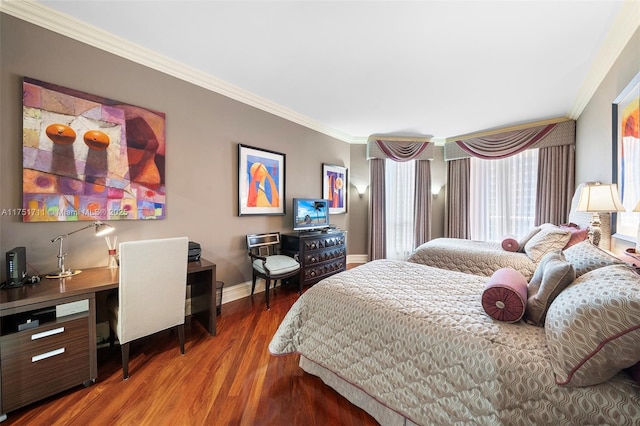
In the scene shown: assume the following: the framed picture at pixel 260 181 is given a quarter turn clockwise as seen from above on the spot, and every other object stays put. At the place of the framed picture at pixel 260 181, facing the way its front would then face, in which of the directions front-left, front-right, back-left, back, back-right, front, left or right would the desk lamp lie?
front

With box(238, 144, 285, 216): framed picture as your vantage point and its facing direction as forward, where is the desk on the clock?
The desk is roughly at 3 o'clock from the framed picture.

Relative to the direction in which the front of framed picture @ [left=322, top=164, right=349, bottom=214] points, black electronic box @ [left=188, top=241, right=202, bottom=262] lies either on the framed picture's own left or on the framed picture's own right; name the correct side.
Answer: on the framed picture's own right

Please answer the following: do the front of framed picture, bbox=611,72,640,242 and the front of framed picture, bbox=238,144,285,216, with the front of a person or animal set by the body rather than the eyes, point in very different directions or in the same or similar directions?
very different directions

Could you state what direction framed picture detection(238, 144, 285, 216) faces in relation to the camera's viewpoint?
facing the viewer and to the right of the viewer

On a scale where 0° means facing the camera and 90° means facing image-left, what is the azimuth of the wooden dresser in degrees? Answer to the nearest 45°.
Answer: approximately 315°

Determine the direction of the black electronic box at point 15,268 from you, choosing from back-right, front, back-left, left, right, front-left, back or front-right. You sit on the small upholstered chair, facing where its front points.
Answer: right

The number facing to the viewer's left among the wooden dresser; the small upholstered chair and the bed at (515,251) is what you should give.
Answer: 1

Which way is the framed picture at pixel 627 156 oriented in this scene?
to the viewer's left

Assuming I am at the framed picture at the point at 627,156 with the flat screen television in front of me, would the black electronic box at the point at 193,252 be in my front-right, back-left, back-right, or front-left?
front-left

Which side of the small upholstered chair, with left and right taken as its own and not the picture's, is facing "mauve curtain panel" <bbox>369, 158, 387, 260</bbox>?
left

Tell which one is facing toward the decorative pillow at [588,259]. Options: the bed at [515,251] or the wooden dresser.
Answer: the wooden dresser

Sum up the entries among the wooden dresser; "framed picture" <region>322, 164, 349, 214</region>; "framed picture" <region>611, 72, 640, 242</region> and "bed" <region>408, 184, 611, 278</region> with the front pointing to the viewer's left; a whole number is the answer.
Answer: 2

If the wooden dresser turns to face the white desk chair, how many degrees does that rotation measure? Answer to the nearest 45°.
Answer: approximately 90° to its right

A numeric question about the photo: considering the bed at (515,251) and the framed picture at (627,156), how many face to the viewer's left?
2

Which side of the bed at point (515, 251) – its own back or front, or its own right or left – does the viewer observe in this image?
left
